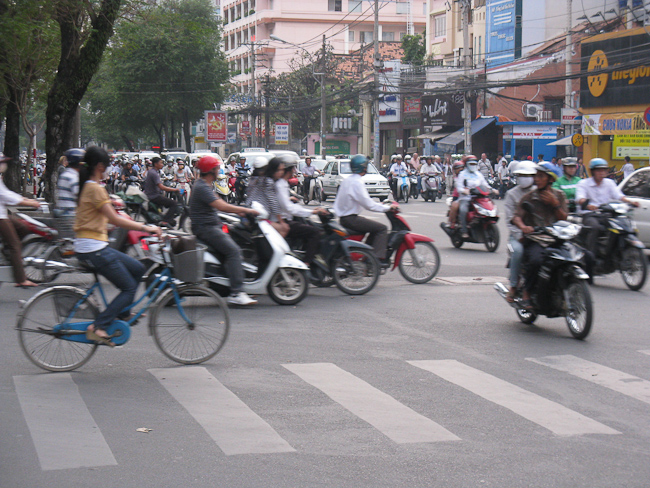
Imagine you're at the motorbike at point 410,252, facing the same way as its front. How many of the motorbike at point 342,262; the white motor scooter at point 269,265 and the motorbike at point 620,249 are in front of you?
1

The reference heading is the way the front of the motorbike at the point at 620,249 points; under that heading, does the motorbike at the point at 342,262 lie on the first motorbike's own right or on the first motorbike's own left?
on the first motorbike's own right

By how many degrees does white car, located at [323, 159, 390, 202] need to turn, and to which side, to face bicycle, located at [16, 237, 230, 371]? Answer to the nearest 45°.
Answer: approximately 45° to its right

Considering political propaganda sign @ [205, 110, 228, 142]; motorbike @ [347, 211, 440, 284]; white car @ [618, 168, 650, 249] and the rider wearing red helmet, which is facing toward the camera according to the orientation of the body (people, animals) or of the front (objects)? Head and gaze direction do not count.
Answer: the political propaganda sign

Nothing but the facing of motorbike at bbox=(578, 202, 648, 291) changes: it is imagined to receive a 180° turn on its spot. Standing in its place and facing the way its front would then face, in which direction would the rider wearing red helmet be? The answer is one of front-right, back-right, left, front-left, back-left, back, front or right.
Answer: left

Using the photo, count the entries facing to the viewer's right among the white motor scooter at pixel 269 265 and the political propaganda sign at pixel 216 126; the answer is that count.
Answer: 1

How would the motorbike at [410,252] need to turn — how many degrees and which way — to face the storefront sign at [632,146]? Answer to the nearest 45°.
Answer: approximately 90° to its left

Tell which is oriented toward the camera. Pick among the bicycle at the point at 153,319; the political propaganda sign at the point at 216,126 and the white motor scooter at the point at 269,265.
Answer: the political propaganda sign

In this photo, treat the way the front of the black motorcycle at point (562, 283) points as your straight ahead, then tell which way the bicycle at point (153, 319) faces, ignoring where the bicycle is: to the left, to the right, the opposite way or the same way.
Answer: to the left

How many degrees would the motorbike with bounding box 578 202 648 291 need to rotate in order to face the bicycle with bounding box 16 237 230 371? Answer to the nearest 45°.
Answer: approximately 90° to its right

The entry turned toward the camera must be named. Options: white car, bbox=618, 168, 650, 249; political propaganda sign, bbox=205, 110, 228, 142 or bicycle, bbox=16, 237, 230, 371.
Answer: the political propaganda sign

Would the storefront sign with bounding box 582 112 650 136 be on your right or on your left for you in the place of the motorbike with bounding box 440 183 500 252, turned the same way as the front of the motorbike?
on your left

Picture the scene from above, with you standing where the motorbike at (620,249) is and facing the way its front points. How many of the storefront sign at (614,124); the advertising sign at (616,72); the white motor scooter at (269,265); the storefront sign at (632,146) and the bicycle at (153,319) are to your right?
2

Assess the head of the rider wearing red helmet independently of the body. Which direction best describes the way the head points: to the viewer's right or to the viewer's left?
to the viewer's right

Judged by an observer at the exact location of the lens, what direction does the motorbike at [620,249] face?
facing the viewer and to the right of the viewer

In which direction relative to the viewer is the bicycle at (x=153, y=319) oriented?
to the viewer's right

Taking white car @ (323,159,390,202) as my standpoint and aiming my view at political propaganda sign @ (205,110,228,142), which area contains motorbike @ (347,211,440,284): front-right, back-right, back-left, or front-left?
back-left

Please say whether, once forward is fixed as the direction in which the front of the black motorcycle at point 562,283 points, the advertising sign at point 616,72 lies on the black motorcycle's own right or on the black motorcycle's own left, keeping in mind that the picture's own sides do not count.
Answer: on the black motorcycle's own left
